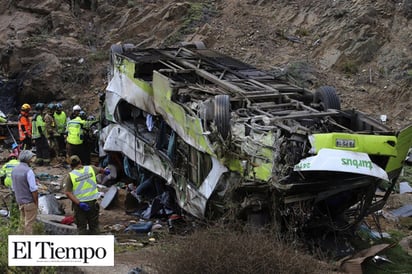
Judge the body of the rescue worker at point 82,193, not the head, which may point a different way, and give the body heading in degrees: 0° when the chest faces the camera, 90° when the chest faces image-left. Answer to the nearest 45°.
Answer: approximately 180°

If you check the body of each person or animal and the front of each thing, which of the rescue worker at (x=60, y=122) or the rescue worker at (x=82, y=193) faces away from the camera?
the rescue worker at (x=82, y=193)

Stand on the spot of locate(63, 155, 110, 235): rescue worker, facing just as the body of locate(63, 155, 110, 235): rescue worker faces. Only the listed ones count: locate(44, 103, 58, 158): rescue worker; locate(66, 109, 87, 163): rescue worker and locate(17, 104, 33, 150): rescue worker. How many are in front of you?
3

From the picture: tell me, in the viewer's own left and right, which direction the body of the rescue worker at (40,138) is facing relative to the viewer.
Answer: facing to the right of the viewer

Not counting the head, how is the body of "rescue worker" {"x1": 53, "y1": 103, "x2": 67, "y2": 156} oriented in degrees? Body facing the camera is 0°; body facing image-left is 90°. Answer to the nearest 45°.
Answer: approximately 0°

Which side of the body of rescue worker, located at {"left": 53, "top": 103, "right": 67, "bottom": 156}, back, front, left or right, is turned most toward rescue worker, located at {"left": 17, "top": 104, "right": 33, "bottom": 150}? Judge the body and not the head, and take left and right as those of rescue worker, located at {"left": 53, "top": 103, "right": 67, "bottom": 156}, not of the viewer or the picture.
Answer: right
